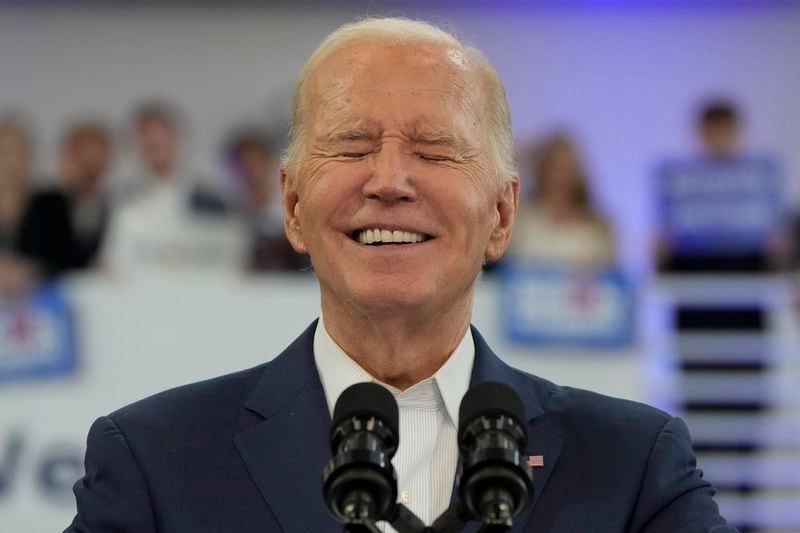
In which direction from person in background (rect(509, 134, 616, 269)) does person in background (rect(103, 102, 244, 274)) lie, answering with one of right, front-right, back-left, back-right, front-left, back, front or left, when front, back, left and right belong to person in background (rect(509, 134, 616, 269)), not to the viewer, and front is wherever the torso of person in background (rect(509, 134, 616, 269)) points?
right

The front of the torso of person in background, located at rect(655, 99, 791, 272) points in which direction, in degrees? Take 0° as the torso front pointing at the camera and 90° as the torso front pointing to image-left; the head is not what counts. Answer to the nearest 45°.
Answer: approximately 0°

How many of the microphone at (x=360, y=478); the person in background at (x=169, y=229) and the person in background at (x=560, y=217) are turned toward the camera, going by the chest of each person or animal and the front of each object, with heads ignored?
2

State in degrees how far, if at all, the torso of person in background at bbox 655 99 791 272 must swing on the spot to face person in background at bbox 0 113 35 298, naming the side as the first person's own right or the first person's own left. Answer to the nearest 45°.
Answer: approximately 90° to the first person's own right

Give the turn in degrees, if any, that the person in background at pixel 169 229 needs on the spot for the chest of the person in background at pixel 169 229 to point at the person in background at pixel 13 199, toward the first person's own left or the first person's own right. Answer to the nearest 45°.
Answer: approximately 90° to the first person's own right

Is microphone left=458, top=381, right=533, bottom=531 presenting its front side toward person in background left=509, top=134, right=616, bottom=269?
yes

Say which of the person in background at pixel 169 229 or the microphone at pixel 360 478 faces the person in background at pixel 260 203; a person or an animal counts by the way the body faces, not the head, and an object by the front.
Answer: the microphone

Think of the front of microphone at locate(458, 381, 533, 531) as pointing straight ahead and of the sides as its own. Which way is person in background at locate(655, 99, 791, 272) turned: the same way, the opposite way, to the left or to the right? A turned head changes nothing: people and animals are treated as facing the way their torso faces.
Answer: the opposite way

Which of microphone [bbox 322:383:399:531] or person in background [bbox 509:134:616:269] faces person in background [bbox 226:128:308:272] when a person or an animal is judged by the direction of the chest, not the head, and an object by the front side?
the microphone

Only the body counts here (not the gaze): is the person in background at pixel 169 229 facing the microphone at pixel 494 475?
yes

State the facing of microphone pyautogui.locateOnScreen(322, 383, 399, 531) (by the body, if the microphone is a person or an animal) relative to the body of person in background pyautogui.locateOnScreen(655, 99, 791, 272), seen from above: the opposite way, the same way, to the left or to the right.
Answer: the opposite way

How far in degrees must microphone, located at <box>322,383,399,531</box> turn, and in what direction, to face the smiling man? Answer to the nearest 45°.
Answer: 0° — it already faces them

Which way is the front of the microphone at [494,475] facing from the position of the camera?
facing away from the viewer

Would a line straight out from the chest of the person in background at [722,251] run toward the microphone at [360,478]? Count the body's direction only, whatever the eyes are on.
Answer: yes

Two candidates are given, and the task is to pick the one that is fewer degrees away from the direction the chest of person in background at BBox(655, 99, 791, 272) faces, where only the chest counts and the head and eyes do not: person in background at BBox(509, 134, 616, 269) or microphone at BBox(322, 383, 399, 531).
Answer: the microphone
